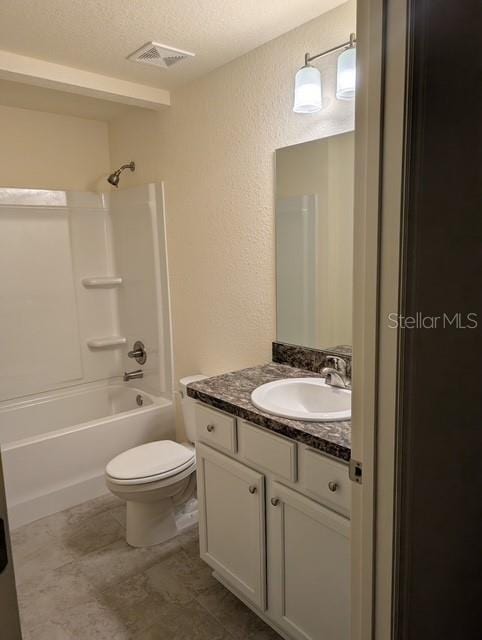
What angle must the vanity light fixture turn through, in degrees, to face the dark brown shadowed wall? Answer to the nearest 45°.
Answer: approximately 45° to its left

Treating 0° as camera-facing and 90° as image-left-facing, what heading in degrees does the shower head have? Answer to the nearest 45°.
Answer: approximately 90°

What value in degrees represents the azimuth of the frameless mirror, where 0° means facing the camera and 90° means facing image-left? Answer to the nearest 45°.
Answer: approximately 45°
